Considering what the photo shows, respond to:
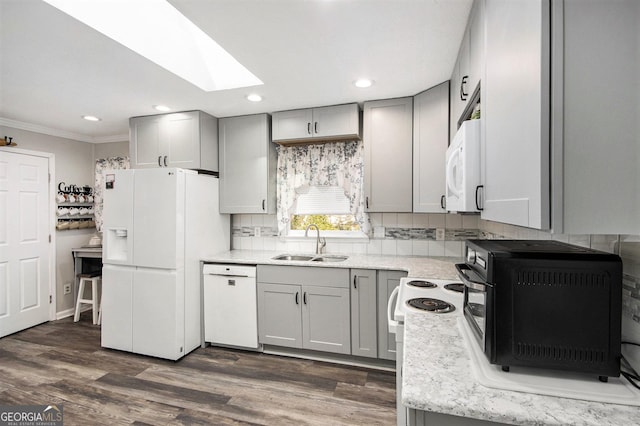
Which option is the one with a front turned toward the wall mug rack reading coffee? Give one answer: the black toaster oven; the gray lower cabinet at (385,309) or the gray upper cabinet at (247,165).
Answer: the black toaster oven

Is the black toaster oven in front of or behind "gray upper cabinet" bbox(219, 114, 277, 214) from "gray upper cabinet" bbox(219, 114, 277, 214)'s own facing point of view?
in front

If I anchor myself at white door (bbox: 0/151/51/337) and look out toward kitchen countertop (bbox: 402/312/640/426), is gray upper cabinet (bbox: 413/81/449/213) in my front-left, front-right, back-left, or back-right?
front-left

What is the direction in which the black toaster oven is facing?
to the viewer's left

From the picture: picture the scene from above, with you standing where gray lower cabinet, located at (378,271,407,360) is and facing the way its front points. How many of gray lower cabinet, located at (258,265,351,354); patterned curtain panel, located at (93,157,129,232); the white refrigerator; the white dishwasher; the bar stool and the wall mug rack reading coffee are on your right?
6

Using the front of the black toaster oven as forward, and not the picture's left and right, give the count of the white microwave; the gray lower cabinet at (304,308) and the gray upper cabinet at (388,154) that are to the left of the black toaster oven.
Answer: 0

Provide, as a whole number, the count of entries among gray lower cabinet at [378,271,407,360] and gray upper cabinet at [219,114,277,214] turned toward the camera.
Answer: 2

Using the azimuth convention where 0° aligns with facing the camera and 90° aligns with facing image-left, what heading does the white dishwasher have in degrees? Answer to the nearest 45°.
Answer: approximately 45°

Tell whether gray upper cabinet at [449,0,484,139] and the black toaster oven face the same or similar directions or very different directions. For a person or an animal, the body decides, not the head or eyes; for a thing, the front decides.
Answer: same or similar directions

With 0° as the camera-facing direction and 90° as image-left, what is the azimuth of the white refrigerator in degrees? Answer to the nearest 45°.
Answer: approximately 45°

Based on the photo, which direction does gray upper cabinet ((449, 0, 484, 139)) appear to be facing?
to the viewer's left

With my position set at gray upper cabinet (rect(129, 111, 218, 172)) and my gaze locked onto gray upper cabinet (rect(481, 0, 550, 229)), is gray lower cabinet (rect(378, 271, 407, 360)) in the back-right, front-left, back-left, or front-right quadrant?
front-left

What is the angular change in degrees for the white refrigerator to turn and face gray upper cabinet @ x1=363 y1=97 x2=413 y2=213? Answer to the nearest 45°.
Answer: approximately 90° to its left

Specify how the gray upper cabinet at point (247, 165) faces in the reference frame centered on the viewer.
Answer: facing the viewer

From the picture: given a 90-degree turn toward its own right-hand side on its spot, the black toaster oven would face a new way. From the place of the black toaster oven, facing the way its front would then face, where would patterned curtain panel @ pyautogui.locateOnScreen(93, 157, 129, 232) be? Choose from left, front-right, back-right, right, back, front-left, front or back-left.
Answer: left

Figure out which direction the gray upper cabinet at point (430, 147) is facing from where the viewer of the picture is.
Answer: facing the viewer and to the left of the viewer

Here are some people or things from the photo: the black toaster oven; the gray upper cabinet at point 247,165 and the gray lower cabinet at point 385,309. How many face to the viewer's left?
1

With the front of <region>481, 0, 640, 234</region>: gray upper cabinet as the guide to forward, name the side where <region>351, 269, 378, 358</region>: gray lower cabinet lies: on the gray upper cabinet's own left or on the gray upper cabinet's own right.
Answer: on the gray upper cabinet's own right

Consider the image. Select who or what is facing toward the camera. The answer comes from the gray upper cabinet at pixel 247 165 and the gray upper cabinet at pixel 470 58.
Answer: the gray upper cabinet at pixel 247 165

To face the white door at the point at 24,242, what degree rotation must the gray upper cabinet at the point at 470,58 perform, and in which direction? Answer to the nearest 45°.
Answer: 0° — it already faces it
